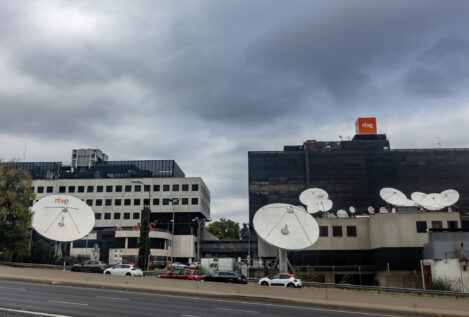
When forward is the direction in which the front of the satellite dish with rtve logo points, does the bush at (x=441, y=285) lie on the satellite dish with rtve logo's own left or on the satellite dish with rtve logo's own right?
on the satellite dish with rtve logo's own left

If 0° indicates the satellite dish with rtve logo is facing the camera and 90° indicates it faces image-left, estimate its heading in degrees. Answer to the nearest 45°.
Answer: approximately 0°

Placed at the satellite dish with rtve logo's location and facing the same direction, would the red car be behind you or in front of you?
in front

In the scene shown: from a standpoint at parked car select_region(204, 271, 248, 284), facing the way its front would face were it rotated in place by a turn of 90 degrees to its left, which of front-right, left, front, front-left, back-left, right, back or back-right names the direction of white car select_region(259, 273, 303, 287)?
left

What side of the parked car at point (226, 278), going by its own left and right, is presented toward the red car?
front

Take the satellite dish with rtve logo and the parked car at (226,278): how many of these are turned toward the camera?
1

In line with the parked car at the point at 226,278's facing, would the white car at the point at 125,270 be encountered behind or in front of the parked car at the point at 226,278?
in front

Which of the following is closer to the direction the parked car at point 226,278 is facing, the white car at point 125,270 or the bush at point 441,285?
the white car

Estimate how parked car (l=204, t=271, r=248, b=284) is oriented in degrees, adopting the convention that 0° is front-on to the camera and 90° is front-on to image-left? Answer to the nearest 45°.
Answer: approximately 90°

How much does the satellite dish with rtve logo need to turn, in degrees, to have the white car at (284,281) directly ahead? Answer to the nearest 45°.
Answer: approximately 45° to its left

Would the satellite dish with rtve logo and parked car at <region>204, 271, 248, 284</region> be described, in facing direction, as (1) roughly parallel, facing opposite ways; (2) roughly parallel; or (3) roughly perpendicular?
roughly perpendicular

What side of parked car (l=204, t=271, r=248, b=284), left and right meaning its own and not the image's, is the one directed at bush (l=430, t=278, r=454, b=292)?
back
